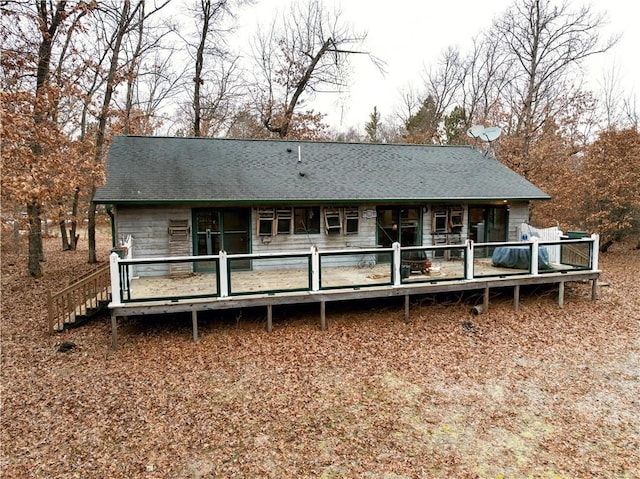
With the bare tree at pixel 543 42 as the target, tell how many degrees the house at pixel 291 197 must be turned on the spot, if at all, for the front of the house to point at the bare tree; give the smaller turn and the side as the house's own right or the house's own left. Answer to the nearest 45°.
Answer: approximately 135° to the house's own left

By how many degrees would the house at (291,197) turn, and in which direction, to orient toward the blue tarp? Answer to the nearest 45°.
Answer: approximately 90° to its left

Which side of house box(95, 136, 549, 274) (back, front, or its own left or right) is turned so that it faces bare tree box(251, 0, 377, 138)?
back

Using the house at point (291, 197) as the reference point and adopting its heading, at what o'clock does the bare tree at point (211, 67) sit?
The bare tree is roughly at 5 o'clock from the house.

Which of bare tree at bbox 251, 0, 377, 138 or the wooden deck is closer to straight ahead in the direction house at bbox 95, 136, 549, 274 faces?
the wooden deck

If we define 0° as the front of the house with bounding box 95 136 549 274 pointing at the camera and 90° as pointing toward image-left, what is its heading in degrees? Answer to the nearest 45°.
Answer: approximately 0°

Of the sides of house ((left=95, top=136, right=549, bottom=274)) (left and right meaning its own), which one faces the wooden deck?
front

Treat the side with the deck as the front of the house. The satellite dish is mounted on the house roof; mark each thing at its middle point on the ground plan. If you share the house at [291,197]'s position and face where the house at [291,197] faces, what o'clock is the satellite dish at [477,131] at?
The satellite dish is roughly at 8 o'clock from the house.

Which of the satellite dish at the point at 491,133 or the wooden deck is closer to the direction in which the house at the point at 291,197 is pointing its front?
the wooden deck

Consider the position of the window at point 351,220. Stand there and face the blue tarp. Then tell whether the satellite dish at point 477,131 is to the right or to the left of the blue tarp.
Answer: left
